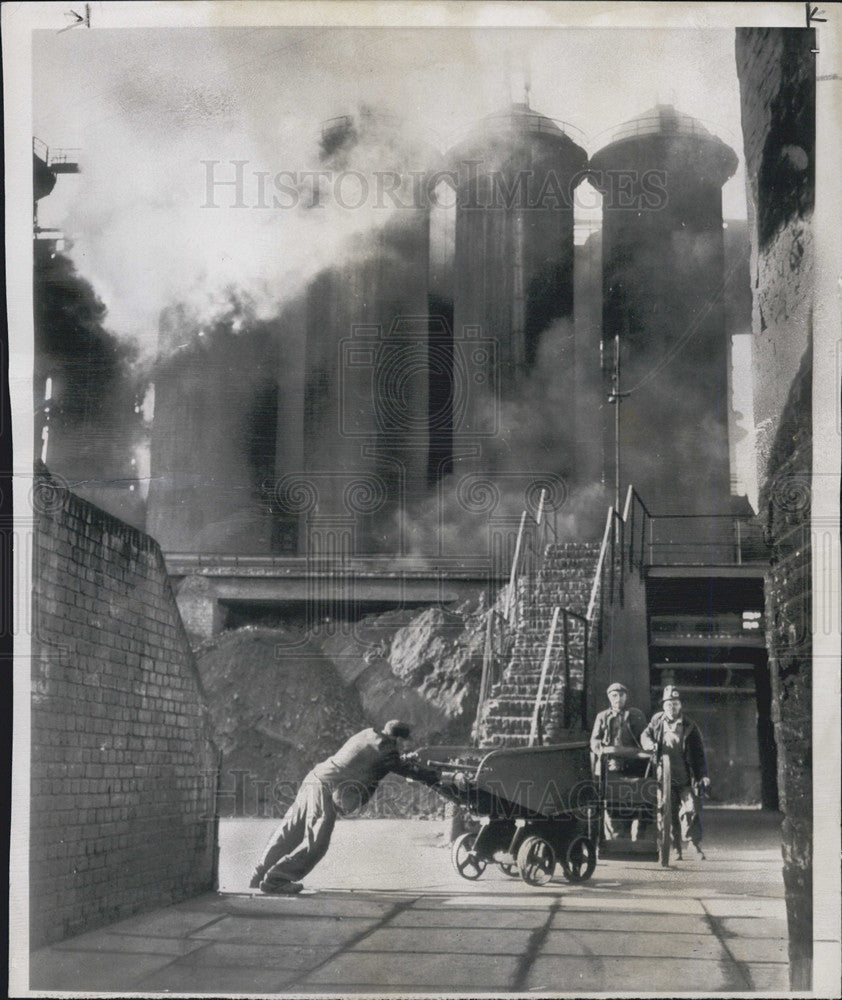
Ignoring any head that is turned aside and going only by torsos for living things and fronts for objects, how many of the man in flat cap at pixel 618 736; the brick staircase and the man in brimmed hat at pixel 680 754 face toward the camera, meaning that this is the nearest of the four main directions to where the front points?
3

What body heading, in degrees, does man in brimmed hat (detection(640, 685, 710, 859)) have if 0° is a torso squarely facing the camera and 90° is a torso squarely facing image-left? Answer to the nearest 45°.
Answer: approximately 0°

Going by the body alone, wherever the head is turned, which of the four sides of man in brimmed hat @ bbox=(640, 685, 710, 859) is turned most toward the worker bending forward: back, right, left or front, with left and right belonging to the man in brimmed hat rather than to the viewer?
right

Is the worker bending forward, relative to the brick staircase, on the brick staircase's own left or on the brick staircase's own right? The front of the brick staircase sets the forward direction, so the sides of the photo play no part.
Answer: on the brick staircase's own right

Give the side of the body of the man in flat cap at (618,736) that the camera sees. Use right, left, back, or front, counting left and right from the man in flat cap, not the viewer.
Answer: front
